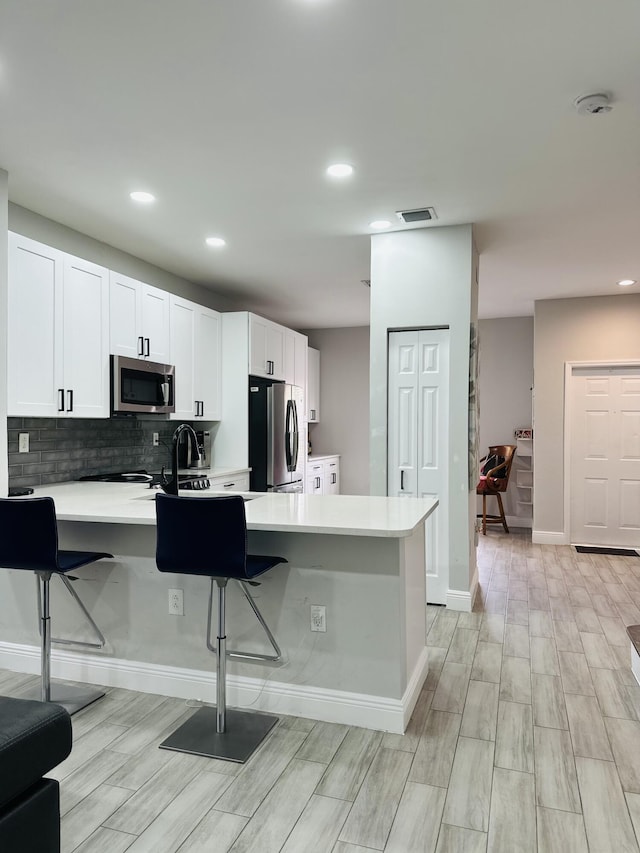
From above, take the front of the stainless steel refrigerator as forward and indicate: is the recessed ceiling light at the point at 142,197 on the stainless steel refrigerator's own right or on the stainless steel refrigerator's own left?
on the stainless steel refrigerator's own right

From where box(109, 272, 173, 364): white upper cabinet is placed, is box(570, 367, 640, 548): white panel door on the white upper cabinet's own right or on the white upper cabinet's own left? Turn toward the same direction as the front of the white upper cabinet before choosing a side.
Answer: on the white upper cabinet's own left

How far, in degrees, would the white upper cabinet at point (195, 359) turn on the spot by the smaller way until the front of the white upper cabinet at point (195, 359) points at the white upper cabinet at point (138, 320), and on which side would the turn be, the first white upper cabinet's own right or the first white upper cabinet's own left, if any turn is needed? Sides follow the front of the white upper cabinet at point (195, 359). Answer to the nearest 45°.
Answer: approximately 90° to the first white upper cabinet's own right

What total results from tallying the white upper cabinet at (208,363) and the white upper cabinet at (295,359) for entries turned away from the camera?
0

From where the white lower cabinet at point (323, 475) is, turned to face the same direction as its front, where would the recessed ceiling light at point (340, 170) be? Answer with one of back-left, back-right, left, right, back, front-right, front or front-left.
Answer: front-right

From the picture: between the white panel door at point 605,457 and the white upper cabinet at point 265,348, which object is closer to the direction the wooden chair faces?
the white upper cabinet

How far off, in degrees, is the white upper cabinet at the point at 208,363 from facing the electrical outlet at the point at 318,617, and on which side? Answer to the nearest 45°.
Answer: approximately 45° to its right

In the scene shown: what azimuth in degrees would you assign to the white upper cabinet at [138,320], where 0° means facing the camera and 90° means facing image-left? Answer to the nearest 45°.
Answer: approximately 315°

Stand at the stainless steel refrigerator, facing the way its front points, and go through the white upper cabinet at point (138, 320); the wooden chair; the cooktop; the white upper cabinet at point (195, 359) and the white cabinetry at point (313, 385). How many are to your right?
3

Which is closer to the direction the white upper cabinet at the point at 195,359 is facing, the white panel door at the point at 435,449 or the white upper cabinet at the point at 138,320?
the white panel door

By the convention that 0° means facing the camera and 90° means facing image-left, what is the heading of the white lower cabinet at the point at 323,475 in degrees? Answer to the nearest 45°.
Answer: approximately 315°
